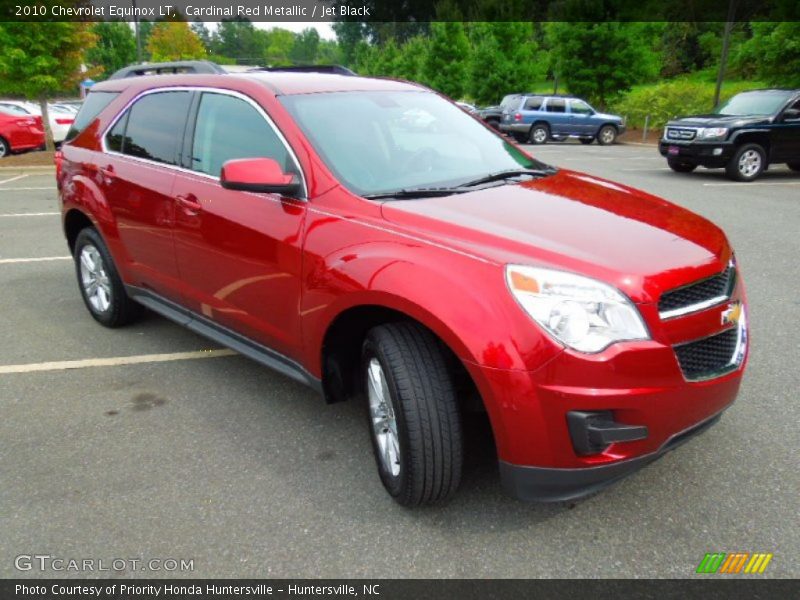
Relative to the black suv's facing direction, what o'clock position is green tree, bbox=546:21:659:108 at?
The green tree is roughly at 4 o'clock from the black suv.

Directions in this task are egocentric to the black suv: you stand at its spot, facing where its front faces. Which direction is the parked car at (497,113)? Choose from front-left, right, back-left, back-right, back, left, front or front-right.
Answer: right

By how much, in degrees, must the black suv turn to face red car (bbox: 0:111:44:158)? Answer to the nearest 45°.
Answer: approximately 45° to its right

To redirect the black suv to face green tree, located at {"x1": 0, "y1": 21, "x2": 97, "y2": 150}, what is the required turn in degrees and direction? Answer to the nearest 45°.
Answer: approximately 45° to its right

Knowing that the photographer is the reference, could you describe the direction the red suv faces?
facing the viewer and to the right of the viewer

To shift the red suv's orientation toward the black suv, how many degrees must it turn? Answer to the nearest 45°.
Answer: approximately 90° to its left

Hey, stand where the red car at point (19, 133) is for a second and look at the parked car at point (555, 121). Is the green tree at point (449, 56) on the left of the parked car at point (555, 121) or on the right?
left

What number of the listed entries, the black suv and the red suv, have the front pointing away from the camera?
0

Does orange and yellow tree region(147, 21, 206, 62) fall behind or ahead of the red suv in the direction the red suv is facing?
behind

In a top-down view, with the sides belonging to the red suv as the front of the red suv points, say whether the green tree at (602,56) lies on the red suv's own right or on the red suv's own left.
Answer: on the red suv's own left

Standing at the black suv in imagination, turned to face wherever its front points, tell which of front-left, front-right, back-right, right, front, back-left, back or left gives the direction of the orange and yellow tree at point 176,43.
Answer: right

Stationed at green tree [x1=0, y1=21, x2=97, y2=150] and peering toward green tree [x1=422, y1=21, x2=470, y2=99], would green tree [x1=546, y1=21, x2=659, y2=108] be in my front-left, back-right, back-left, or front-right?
front-right

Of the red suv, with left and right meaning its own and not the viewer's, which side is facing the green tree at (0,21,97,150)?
back

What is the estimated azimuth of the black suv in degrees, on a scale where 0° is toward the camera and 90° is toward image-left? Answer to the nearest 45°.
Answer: approximately 45°

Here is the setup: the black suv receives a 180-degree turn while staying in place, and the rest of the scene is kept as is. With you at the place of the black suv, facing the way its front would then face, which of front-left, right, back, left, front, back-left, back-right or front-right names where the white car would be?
back-left
